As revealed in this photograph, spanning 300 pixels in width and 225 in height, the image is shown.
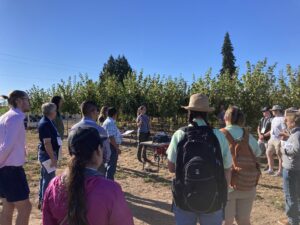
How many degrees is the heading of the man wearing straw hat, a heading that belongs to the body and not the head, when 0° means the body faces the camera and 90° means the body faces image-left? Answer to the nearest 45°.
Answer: approximately 180°

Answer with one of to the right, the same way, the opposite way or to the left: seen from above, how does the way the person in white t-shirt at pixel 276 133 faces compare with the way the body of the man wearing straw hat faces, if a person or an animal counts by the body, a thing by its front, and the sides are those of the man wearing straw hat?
to the left

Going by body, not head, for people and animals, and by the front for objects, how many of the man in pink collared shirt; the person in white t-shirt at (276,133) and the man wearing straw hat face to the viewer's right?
1

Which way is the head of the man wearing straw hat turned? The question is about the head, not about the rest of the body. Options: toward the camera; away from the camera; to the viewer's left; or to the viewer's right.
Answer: away from the camera

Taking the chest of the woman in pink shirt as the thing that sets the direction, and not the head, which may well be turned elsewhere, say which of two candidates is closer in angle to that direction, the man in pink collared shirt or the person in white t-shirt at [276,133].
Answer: the person in white t-shirt

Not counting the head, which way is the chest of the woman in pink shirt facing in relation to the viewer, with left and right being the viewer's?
facing away from the viewer and to the right of the viewer

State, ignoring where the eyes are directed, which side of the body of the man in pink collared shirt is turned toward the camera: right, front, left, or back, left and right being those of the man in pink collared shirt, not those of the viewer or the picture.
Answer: right

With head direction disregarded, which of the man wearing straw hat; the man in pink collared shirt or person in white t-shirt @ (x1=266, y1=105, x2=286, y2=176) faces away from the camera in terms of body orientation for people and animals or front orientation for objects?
the man wearing straw hat

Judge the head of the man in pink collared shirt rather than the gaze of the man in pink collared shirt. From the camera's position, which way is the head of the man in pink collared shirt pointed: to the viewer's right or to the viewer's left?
to the viewer's right

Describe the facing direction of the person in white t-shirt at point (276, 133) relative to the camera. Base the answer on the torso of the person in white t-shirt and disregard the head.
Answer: to the viewer's left

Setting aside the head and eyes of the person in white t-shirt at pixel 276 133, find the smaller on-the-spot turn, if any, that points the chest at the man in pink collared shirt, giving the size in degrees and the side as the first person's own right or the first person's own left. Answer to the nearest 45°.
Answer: approximately 45° to the first person's own left
